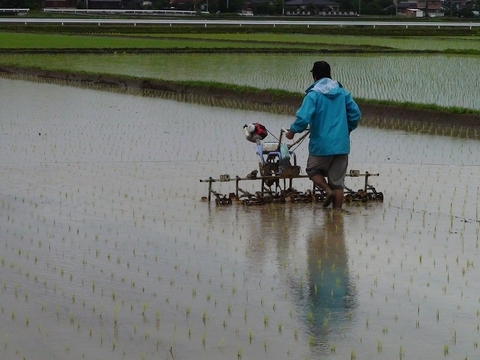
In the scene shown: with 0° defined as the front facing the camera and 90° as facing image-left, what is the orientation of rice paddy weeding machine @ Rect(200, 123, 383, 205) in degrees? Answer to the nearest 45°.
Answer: approximately 135°
